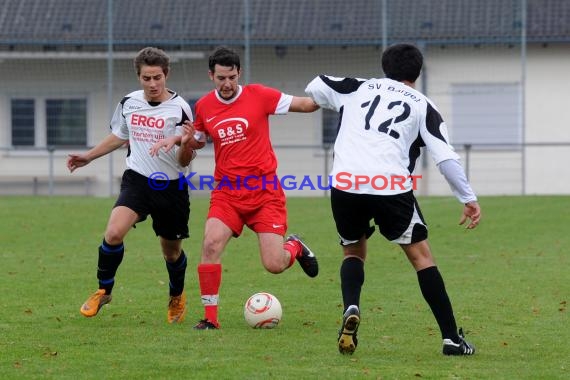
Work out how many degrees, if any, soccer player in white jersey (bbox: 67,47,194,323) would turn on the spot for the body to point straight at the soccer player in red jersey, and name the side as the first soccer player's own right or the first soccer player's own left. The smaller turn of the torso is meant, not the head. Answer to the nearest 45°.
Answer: approximately 45° to the first soccer player's own left

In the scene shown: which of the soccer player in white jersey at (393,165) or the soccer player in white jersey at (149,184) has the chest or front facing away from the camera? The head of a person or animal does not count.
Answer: the soccer player in white jersey at (393,165)

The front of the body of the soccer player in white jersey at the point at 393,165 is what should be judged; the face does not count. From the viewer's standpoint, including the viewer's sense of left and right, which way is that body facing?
facing away from the viewer

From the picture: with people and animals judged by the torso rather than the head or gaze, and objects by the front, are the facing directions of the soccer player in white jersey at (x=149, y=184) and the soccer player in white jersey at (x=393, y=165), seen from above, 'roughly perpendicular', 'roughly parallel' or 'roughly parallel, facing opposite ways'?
roughly parallel, facing opposite ways

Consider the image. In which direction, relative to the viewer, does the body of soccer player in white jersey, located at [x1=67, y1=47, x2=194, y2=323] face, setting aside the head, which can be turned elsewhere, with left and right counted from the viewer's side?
facing the viewer

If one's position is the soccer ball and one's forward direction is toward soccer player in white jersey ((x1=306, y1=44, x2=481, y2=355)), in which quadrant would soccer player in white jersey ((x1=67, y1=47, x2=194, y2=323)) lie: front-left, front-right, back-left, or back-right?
back-right

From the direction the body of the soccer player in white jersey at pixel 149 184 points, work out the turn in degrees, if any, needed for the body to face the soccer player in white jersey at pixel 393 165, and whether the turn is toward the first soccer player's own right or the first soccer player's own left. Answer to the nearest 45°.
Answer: approximately 45° to the first soccer player's own left

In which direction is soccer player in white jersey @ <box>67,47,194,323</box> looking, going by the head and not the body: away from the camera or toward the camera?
toward the camera

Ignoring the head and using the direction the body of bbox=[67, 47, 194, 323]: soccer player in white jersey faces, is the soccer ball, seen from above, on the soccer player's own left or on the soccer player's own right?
on the soccer player's own left

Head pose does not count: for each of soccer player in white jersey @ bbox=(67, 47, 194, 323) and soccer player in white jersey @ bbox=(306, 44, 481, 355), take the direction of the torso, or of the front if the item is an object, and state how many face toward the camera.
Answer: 1

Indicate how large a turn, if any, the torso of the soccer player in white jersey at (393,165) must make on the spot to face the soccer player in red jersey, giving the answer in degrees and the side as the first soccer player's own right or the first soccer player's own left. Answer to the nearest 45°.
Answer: approximately 45° to the first soccer player's own left
